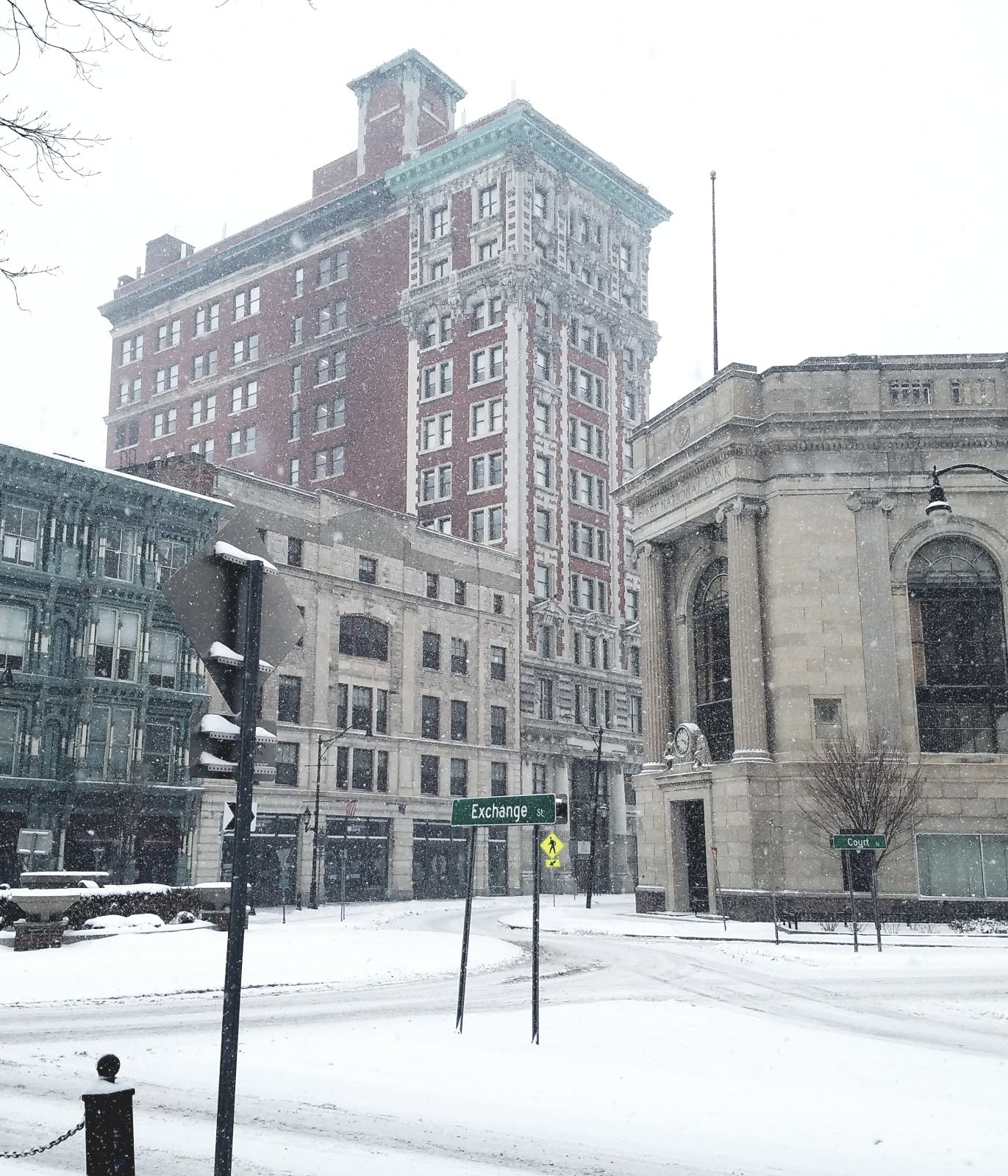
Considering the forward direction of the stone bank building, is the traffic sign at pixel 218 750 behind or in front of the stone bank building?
in front

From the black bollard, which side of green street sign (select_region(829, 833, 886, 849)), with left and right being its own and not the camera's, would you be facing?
front

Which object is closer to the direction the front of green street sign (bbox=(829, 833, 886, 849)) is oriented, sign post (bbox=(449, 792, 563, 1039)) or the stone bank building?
the sign post

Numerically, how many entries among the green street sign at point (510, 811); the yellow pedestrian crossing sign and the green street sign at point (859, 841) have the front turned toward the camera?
3

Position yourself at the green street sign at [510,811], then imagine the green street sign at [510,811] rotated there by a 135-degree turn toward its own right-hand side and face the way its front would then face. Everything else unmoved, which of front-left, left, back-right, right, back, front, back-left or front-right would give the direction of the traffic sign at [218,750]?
back-left

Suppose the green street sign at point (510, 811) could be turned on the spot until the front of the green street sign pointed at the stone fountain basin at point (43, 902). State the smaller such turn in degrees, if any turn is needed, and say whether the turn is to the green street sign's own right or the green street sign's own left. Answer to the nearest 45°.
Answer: approximately 135° to the green street sign's own right

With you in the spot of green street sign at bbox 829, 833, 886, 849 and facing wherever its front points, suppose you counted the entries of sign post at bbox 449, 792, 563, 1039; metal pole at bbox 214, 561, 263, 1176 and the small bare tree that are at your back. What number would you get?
1

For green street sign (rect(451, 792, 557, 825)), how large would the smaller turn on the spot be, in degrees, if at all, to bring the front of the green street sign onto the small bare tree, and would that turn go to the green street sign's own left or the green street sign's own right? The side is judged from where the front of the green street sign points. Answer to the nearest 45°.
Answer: approximately 135° to the green street sign's own left

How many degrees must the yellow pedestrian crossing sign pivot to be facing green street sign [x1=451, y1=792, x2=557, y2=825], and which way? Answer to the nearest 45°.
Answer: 0° — it already faces it

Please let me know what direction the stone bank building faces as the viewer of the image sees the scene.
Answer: facing the viewer and to the left of the viewer

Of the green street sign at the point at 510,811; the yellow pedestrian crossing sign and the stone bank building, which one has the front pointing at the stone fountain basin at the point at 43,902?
the stone bank building

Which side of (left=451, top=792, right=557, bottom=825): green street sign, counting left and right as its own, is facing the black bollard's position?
front

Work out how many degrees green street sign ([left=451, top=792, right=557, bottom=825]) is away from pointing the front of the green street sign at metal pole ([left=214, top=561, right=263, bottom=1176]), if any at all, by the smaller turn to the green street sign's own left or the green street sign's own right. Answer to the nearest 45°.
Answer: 0° — it already faces it

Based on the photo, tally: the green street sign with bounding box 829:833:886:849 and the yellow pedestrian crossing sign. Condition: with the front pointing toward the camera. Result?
2

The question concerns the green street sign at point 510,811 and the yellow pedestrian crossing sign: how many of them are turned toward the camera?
2

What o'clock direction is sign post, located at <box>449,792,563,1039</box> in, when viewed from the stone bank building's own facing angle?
The sign post is roughly at 11 o'clock from the stone bank building.

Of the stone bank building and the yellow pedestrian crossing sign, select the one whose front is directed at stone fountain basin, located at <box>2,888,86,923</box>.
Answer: the stone bank building
